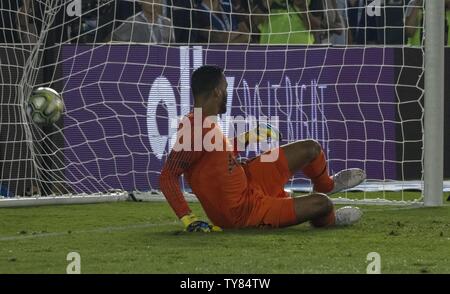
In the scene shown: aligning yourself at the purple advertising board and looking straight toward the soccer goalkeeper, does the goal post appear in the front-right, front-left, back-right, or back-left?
front-left

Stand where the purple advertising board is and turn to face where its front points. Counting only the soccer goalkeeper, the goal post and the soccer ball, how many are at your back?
0

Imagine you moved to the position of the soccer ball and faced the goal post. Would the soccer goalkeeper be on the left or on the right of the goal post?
right

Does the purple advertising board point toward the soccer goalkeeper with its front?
yes

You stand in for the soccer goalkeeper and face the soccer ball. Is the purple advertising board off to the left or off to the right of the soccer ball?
right

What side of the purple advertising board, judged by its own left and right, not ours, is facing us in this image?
front

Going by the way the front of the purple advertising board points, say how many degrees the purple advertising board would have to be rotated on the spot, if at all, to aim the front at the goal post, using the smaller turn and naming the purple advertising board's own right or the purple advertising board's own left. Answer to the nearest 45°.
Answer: approximately 45° to the purple advertising board's own left

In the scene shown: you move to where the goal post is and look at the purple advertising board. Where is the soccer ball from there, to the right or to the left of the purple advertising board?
left

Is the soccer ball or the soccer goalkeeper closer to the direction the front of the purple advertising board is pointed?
the soccer goalkeeper

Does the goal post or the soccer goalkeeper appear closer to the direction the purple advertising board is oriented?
the soccer goalkeeper
